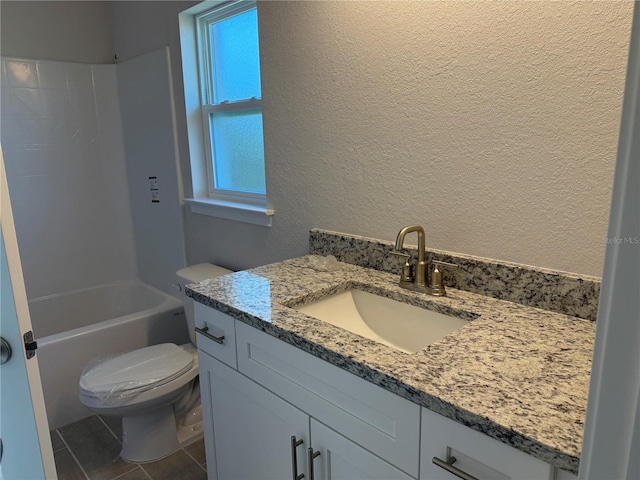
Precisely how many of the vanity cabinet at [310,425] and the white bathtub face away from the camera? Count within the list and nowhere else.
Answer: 0

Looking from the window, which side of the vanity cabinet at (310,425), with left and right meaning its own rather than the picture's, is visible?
right

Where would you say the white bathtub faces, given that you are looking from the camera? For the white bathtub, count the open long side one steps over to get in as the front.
facing the viewer and to the right of the viewer

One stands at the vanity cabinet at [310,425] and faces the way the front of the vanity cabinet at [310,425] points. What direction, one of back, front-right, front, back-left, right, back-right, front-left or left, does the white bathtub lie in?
right

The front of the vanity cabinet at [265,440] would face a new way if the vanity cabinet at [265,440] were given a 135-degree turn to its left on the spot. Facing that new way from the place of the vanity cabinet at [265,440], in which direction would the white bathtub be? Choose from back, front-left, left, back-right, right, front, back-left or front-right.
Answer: back-left

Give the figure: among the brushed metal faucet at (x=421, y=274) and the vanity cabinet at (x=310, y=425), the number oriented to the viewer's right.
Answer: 0

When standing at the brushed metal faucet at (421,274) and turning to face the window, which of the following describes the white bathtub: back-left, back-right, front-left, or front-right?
front-left

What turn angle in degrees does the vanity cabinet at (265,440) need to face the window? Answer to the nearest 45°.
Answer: approximately 135° to its right

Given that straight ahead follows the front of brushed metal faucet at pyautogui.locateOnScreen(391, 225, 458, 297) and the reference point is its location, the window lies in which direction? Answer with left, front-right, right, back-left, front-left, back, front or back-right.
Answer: right

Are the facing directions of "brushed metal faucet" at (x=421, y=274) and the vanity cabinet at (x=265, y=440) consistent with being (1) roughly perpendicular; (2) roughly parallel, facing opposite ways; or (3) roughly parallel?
roughly parallel

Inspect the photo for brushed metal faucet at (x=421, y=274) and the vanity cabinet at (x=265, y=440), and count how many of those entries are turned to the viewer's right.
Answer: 0

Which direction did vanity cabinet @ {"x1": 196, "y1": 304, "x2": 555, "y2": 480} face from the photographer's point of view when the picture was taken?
facing the viewer and to the left of the viewer
